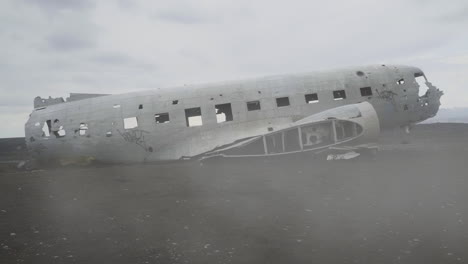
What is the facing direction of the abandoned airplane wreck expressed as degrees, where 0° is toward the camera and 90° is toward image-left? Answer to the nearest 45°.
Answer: approximately 270°
